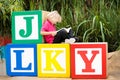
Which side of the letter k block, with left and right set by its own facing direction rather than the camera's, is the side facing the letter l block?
right

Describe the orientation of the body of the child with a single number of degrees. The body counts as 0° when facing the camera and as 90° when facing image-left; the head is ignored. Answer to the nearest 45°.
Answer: approximately 270°

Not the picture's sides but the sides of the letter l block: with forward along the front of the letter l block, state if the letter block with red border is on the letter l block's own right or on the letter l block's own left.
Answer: on the letter l block's own left

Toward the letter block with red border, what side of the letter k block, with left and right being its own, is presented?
left

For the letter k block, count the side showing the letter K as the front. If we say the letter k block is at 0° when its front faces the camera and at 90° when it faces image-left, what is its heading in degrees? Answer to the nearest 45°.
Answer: approximately 0°

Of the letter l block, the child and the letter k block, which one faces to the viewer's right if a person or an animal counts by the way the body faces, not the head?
the child

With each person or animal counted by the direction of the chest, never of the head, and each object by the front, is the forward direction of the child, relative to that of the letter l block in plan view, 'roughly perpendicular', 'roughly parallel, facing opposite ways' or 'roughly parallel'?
roughly perpendicular

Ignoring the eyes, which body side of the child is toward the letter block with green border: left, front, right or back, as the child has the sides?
back

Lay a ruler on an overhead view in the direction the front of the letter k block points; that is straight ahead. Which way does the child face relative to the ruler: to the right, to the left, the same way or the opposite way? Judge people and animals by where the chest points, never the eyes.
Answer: to the left

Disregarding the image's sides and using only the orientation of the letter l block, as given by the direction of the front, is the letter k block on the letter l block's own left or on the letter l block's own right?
on the letter l block's own left

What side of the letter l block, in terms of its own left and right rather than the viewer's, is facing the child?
left
